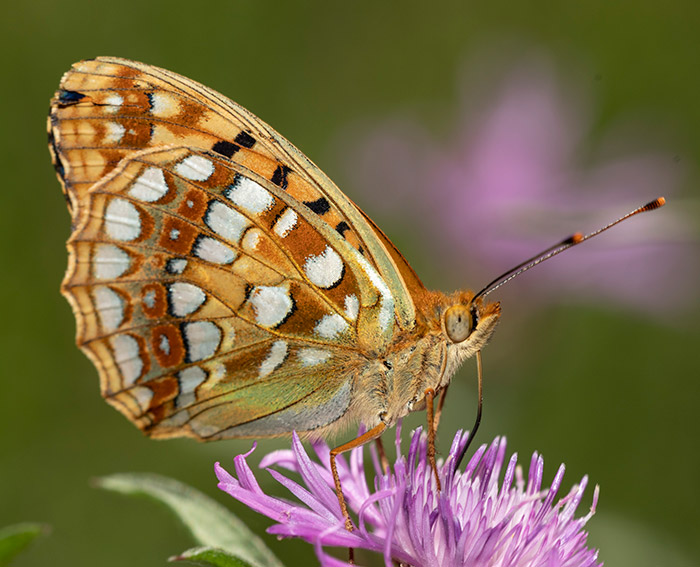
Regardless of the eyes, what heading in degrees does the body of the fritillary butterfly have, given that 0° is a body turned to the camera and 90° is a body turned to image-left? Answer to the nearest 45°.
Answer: approximately 270°

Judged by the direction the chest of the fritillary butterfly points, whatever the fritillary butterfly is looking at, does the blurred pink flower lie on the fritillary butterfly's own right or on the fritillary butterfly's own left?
on the fritillary butterfly's own left

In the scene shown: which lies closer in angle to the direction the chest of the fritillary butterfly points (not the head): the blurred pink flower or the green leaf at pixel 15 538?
the blurred pink flower
